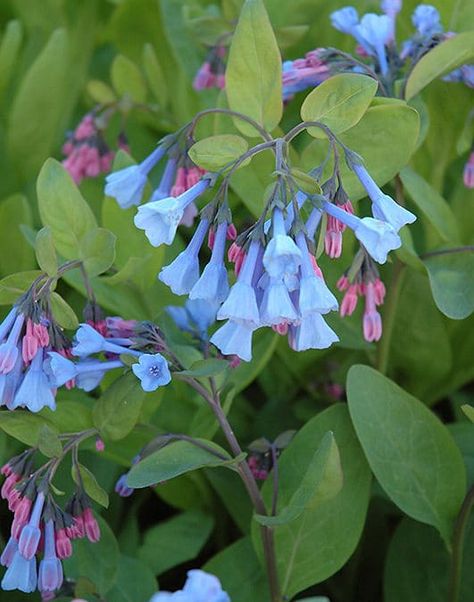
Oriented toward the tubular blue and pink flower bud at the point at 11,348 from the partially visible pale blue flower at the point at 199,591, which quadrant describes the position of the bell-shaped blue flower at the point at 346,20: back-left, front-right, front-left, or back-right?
front-right

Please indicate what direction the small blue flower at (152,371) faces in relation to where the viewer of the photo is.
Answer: facing the viewer
